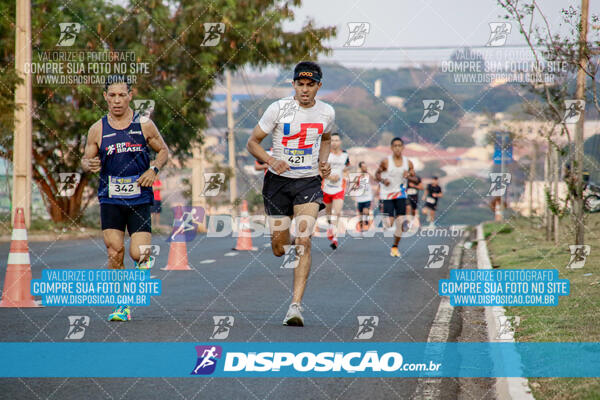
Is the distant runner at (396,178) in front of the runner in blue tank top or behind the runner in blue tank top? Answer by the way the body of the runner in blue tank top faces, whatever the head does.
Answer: behind

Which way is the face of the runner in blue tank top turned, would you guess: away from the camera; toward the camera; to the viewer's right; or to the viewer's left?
toward the camera

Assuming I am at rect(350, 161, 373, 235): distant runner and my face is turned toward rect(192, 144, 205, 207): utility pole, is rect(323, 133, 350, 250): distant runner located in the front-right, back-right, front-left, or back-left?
back-left

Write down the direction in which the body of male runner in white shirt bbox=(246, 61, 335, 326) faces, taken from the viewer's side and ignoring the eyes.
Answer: toward the camera

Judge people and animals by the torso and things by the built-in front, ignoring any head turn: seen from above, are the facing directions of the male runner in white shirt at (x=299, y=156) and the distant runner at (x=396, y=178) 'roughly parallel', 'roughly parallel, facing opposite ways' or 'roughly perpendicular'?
roughly parallel

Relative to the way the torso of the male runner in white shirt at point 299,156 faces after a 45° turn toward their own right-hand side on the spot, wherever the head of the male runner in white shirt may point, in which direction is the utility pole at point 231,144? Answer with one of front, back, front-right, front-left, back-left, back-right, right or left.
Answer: back-right

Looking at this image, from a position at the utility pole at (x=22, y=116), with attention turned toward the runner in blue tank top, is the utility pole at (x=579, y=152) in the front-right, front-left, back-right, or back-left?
front-left

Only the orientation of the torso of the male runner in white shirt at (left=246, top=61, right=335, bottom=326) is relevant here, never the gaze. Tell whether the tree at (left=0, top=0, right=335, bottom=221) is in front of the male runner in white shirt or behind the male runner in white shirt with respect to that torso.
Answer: behind

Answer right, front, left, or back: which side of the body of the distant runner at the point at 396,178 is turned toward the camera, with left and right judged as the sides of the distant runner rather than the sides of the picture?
front

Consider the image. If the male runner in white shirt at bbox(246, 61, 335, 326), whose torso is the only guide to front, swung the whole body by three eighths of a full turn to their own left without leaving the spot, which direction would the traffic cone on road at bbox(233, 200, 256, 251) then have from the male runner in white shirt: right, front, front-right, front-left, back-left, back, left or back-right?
front-left

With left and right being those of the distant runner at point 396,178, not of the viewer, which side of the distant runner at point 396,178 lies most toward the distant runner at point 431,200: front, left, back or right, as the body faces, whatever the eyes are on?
back

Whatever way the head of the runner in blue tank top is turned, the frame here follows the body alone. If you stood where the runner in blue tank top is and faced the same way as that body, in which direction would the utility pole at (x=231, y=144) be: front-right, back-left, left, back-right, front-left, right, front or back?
back

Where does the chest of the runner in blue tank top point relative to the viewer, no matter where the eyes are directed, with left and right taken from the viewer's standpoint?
facing the viewer

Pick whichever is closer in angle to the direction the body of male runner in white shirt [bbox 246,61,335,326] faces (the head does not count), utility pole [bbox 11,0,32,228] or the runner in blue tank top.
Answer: the runner in blue tank top

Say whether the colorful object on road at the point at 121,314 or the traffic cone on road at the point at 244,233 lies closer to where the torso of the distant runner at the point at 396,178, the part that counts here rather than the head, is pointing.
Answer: the colorful object on road

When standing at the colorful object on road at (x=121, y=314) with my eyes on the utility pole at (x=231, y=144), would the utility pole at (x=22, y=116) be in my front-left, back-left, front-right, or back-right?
front-left

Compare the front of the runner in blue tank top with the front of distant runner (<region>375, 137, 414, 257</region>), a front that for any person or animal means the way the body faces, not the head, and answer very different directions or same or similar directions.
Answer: same or similar directions
